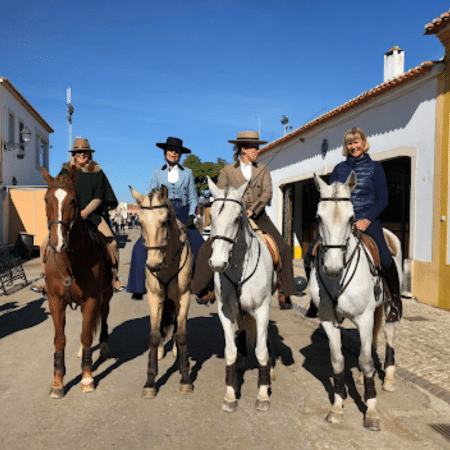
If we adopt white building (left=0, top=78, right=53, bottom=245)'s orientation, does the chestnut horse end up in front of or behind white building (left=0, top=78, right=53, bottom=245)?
in front

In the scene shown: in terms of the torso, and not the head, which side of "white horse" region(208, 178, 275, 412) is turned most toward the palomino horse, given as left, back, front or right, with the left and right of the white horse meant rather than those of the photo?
right

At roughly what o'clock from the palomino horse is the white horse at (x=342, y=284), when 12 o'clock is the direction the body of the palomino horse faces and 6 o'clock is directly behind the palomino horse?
The white horse is roughly at 10 o'clock from the palomino horse.

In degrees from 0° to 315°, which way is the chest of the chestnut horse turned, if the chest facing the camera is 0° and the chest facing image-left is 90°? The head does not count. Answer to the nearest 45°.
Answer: approximately 0°

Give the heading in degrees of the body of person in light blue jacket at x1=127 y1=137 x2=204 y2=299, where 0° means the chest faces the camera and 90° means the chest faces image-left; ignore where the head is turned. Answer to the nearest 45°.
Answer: approximately 0°

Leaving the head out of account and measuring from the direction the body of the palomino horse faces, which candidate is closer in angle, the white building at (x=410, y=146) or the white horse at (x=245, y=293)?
the white horse
